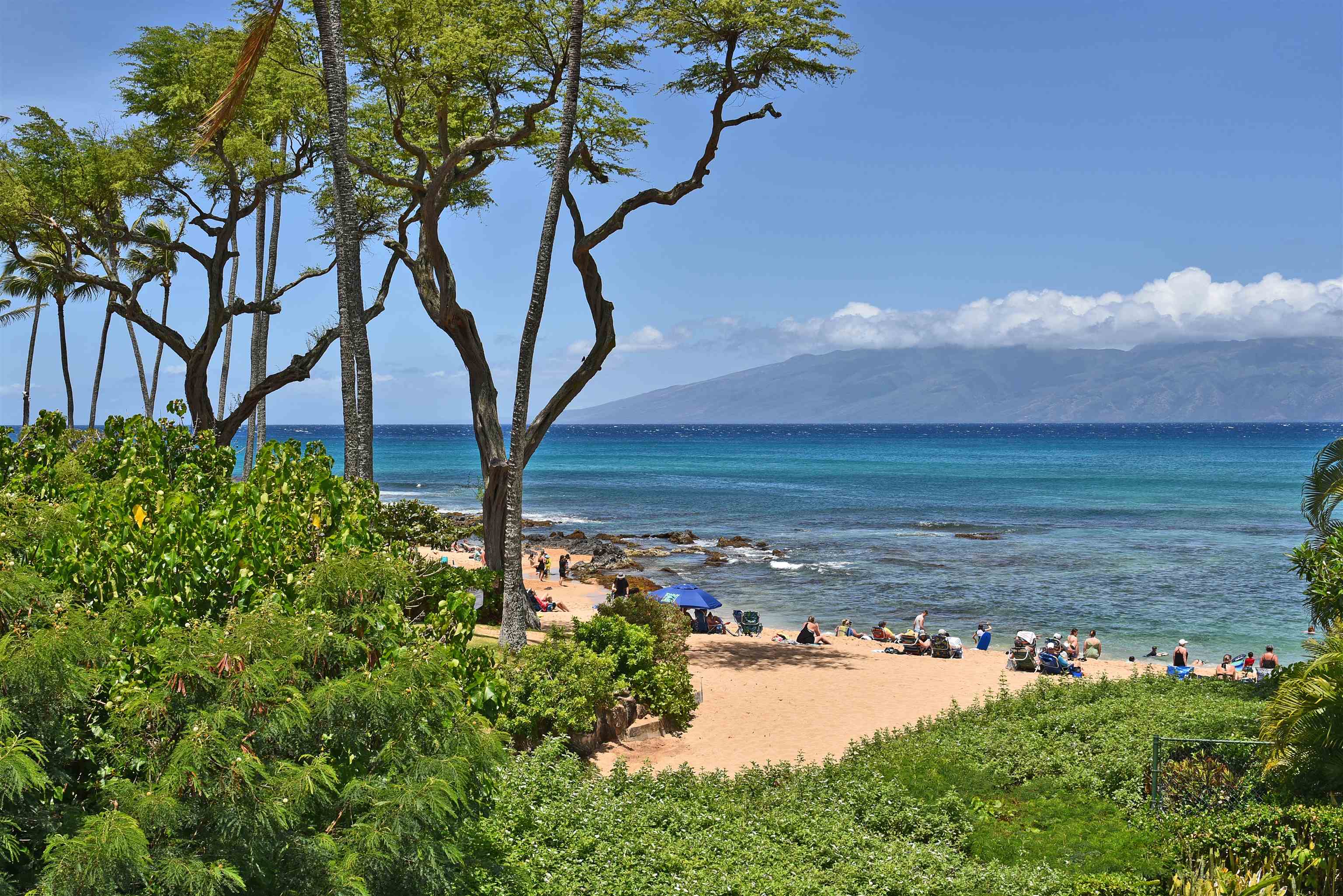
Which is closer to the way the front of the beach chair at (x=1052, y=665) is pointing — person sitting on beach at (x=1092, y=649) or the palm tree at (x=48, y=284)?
the person sitting on beach

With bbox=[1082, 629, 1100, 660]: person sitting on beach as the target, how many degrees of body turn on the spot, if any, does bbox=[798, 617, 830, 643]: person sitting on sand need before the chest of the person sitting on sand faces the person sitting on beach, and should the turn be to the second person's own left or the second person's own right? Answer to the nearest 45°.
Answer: approximately 45° to the second person's own right

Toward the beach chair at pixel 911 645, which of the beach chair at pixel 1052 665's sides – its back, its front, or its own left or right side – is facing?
left

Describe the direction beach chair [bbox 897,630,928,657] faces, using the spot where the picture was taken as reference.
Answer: facing away from the viewer and to the right of the viewer

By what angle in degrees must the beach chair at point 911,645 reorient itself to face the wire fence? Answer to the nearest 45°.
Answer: approximately 135° to its right

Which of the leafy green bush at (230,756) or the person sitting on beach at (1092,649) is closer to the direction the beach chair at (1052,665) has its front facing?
the person sitting on beach

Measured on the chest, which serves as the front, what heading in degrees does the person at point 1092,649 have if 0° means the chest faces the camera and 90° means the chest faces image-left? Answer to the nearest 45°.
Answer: approximately 180°

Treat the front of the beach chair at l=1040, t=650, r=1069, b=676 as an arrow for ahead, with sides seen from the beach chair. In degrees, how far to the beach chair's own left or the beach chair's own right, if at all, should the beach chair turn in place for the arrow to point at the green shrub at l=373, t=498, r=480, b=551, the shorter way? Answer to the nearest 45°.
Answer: approximately 135° to the beach chair's own left

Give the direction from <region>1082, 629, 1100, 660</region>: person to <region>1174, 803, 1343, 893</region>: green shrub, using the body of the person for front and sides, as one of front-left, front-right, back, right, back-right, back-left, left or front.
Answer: back
